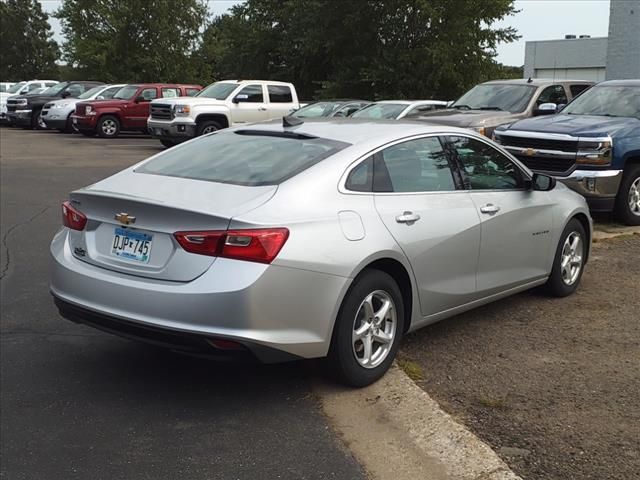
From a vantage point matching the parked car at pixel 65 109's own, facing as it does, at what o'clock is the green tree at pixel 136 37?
The green tree is roughly at 5 o'clock from the parked car.

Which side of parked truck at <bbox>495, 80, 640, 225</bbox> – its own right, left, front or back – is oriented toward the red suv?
right

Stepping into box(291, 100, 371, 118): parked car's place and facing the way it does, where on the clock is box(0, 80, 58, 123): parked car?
box(0, 80, 58, 123): parked car is roughly at 3 o'clock from box(291, 100, 371, 118): parked car.

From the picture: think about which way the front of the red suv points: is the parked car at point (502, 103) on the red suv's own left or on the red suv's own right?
on the red suv's own left

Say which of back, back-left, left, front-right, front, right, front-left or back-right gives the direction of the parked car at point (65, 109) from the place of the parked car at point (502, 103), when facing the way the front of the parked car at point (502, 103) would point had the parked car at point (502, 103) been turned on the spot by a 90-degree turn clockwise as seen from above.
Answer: front

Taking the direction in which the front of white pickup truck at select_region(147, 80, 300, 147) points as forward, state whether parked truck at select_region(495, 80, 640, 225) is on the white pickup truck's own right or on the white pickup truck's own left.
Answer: on the white pickup truck's own left

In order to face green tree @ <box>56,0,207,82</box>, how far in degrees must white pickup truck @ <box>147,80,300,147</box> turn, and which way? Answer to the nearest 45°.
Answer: approximately 135° to its right

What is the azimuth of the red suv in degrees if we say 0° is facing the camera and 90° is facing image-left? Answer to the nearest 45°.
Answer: approximately 45°

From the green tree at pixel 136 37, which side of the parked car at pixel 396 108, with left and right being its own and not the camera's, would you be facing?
right

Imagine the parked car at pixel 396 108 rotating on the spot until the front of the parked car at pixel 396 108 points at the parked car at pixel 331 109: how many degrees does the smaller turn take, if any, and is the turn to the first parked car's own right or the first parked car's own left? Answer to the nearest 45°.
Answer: approximately 90° to the first parked car's own right

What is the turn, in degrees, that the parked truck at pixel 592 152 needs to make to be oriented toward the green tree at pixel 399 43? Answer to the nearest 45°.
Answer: approximately 135° to its right

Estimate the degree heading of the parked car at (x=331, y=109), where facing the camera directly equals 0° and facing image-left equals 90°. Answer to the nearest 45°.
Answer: approximately 45°

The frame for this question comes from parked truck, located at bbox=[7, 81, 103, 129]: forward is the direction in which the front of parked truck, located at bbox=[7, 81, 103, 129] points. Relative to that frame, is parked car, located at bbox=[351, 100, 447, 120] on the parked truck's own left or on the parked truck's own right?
on the parked truck's own left

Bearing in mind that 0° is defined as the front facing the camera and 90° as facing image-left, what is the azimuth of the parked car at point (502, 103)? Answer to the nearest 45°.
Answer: approximately 45°

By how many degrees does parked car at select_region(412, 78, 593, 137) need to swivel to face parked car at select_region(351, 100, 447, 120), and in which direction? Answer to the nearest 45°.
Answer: approximately 90° to its right
